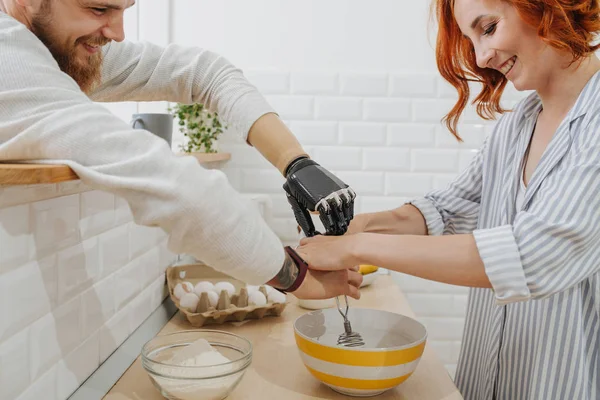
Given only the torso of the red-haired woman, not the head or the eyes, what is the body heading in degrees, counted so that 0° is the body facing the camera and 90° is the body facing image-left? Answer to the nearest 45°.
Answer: approximately 45°

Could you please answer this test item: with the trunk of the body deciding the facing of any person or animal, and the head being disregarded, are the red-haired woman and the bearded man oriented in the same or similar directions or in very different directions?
very different directions

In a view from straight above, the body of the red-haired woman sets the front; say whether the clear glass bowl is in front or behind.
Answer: in front

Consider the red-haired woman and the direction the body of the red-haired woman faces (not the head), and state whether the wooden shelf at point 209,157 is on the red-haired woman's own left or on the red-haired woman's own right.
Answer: on the red-haired woman's own right

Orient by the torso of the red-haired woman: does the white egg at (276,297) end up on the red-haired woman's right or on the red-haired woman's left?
on the red-haired woman's right

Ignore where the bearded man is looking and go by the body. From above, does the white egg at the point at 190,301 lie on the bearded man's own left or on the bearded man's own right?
on the bearded man's own left

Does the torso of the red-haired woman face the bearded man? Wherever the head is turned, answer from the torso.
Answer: yes

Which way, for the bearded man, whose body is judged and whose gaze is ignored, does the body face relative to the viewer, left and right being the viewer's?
facing to the right of the viewer
